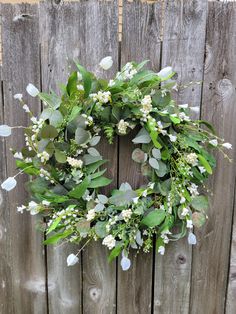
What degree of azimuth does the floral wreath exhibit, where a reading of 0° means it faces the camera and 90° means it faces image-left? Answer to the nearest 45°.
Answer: approximately 0°
